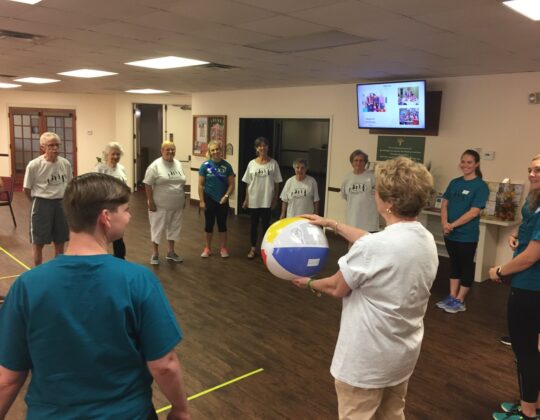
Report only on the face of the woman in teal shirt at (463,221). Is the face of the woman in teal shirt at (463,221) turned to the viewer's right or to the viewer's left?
to the viewer's left

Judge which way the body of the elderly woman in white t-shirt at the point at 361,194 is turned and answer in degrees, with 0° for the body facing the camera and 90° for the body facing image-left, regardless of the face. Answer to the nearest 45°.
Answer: approximately 0°

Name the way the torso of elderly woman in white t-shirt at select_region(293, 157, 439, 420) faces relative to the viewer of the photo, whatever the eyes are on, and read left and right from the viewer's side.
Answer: facing away from the viewer and to the left of the viewer

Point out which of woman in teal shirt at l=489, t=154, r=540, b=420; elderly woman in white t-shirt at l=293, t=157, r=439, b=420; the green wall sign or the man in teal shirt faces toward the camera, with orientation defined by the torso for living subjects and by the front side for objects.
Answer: the green wall sign

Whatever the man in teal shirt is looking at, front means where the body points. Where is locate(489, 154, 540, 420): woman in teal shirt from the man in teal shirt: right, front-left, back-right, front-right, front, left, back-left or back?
right

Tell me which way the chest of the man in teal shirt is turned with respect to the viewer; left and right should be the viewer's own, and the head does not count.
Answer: facing away from the viewer

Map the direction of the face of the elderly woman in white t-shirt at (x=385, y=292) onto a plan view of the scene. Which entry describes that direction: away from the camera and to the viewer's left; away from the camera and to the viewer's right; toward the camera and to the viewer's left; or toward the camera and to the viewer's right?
away from the camera and to the viewer's left

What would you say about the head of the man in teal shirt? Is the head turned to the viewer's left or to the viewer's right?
to the viewer's right

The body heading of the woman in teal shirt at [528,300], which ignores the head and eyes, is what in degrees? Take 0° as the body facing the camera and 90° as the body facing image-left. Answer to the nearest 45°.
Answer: approximately 90°

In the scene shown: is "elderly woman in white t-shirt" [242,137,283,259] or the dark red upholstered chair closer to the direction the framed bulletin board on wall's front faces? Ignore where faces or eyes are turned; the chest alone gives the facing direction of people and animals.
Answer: the elderly woman in white t-shirt

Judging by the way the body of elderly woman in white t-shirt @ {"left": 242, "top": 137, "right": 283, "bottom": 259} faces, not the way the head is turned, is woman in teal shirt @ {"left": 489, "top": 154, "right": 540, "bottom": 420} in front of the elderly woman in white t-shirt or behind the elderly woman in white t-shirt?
in front
